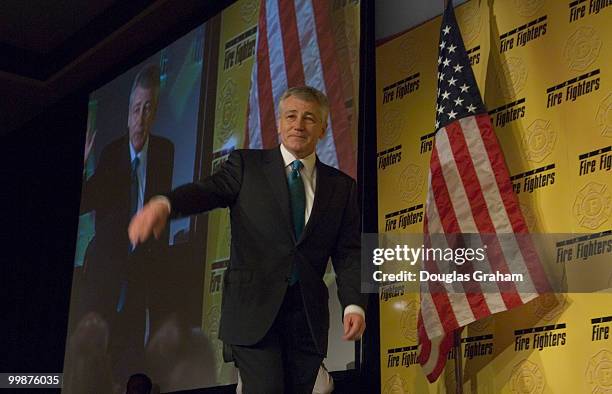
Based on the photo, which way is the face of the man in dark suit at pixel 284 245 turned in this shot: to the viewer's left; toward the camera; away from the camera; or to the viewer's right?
toward the camera

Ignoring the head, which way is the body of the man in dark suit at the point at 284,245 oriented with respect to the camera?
toward the camera

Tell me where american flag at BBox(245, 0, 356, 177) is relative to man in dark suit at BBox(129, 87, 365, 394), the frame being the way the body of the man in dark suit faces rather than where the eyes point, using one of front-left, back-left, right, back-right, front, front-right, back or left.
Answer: back

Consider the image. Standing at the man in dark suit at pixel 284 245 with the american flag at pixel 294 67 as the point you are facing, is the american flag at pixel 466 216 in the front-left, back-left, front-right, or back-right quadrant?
front-right

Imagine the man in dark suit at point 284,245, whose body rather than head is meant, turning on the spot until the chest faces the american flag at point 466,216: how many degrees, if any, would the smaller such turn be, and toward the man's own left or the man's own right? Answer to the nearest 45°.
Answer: approximately 135° to the man's own left
